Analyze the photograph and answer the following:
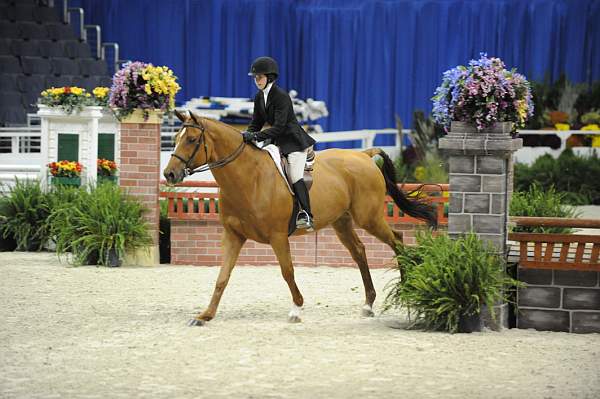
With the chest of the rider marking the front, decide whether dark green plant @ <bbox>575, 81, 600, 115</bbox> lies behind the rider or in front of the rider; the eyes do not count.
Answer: behind

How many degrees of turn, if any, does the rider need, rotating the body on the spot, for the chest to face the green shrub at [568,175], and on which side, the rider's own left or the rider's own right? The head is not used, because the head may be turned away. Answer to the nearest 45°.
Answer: approximately 180°

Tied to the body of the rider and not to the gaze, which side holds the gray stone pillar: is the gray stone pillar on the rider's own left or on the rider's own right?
on the rider's own left

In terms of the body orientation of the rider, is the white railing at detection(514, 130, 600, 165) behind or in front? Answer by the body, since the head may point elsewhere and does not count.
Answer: behind

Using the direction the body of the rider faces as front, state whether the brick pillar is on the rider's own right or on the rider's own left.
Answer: on the rider's own right

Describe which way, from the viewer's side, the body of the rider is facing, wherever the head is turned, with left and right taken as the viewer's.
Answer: facing the viewer and to the left of the viewer

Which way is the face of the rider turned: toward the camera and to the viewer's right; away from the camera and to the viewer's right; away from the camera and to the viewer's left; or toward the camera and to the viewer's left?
toward the camera and to the viewer's left

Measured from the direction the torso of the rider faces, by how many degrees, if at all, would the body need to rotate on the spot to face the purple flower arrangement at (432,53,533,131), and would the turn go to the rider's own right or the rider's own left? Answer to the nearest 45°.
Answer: approximately 135° to the rider's own left

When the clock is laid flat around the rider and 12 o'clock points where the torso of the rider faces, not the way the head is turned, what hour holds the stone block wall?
The stone block wall is roughly at 8 o'clock from the rider.

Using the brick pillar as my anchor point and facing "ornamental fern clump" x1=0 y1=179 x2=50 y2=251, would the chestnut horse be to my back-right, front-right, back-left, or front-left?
back-left

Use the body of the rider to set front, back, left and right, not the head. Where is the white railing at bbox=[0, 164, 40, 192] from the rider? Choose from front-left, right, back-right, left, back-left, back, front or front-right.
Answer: right
